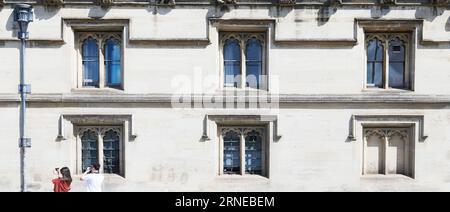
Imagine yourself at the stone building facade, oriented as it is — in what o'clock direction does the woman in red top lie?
The woman in red top is roughly at 2 o'clock from the stone building facade.

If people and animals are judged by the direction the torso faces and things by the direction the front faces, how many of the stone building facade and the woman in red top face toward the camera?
1

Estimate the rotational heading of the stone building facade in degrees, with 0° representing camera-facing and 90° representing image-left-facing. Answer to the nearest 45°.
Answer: approximately 0°

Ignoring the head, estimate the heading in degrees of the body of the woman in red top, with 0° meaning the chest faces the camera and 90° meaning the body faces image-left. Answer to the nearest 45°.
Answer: approximately 135°
